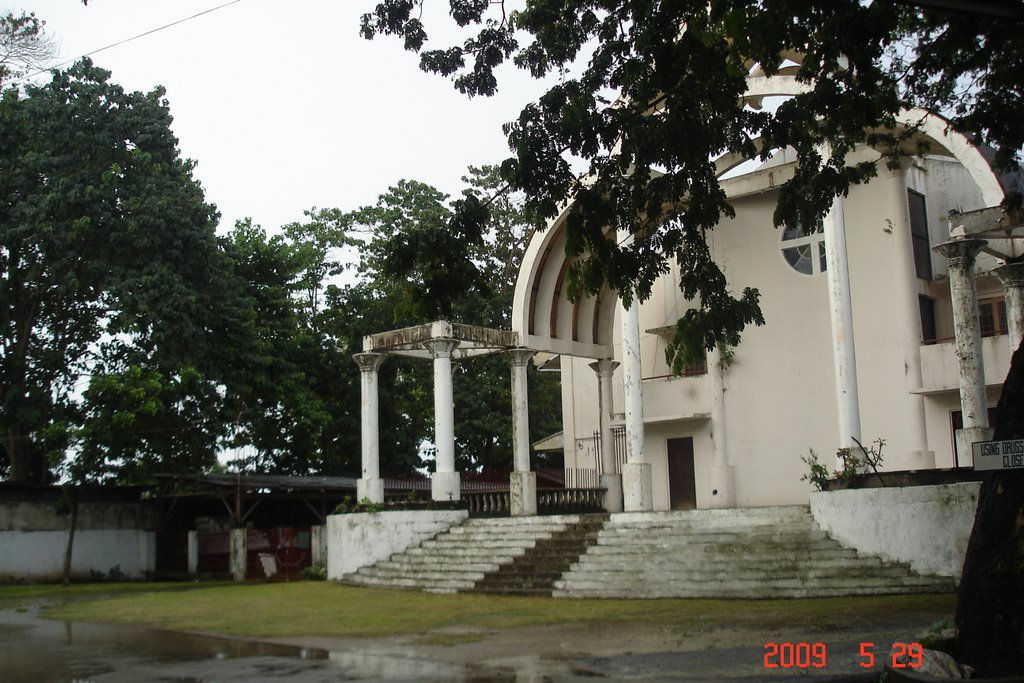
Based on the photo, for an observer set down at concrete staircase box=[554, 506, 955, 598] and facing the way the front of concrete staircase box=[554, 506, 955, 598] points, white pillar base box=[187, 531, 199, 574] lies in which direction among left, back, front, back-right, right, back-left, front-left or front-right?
back-right

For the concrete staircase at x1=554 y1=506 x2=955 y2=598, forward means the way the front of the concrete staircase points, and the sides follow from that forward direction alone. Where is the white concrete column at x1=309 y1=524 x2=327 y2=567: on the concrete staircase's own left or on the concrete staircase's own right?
on the concrete staircase's own right

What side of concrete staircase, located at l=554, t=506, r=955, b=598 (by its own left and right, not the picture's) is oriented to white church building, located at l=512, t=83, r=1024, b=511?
back

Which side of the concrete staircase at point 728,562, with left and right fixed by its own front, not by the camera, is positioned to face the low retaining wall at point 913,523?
left

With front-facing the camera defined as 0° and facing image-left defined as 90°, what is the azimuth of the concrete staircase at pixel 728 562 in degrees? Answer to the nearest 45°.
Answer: approximately 0°

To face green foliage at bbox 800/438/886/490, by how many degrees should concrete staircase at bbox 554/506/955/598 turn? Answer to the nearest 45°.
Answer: approximately 90° to its left

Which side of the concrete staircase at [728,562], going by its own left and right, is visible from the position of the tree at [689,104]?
front

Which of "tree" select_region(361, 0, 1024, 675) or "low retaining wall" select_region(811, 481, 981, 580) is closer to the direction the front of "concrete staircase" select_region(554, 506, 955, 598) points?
the tree

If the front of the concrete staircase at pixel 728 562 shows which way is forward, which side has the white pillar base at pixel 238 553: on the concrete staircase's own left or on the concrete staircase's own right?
on the concrete staircase's own right

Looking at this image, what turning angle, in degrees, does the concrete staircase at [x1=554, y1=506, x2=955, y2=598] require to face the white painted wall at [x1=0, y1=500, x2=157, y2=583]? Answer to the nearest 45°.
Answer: approximately 135° to its right
